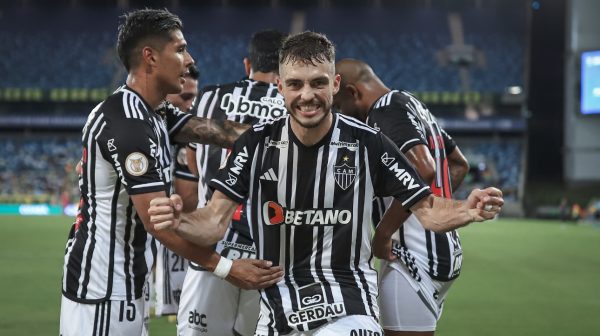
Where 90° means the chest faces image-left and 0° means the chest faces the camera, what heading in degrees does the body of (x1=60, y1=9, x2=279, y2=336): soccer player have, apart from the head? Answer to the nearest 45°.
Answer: approximately 270°

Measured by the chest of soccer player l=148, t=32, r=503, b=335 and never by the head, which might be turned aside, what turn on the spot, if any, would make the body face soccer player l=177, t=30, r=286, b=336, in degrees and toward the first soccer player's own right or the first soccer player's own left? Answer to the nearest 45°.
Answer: approximately 135° to the first soccer player's own right

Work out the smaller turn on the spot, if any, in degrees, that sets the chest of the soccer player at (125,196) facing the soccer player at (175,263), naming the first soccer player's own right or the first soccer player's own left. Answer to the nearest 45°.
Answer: approximately 90° to the first soccer player's own left

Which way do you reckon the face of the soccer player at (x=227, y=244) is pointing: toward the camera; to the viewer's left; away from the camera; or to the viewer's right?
away from the camera

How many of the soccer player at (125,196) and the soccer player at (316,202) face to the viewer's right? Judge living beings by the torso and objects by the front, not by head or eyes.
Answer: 1

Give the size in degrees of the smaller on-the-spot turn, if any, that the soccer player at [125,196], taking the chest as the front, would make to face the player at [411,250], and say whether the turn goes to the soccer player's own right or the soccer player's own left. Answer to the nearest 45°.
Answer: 0° — they already face them

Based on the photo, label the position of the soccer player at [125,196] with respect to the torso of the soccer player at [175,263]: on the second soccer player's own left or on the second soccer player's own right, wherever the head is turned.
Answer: on the second soccer player's own right

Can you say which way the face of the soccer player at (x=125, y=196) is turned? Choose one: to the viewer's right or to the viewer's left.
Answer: to the viewer's right
